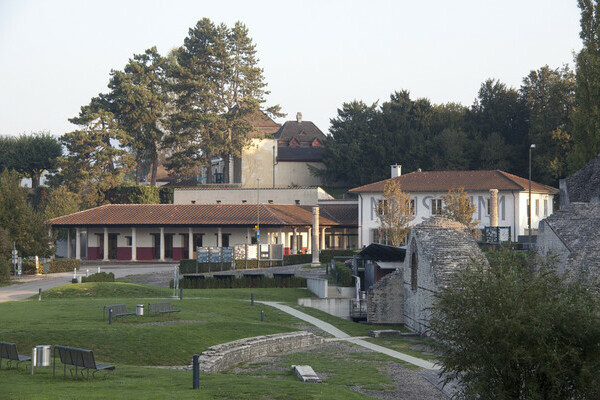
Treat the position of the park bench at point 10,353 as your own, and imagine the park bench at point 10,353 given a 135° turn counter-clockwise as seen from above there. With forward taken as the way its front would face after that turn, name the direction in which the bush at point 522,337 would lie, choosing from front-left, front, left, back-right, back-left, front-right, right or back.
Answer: back-left

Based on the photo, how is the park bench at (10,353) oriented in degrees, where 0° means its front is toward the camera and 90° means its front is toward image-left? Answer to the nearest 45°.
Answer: approximately 225°

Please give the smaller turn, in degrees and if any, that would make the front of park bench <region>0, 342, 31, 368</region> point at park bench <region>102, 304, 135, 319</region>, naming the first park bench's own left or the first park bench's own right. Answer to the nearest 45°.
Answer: approximately 45° to the first park bench's own left
